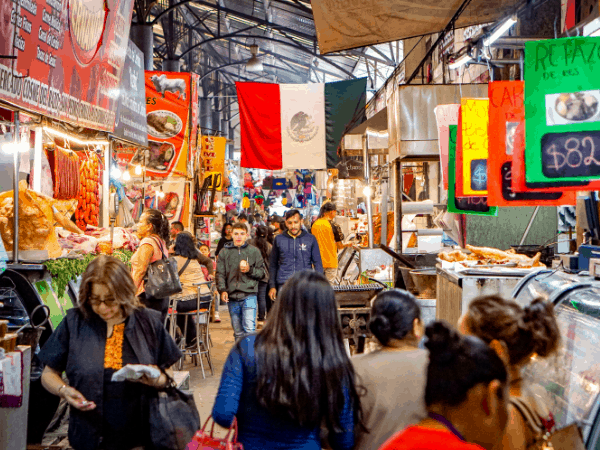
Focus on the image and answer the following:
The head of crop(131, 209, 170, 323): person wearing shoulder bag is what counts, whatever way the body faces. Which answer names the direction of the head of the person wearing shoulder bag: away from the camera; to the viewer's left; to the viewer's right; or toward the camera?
to the viewer's left

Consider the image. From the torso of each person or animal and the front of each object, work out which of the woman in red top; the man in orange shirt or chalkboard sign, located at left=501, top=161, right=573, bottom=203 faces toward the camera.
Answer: the chalkboard sign

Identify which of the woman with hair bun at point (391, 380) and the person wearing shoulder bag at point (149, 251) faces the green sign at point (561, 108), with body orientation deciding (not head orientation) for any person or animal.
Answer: the woman with hair bun

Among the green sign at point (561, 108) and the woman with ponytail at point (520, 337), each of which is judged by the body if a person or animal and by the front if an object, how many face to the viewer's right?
0

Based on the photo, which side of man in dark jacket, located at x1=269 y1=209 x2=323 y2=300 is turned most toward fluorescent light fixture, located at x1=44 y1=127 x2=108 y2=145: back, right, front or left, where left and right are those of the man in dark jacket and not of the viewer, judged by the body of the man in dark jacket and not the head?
right

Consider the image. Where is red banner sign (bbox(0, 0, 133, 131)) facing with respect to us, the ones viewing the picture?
facing the viewer and to the right of the viewer

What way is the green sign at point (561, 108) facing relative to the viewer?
toward the camera

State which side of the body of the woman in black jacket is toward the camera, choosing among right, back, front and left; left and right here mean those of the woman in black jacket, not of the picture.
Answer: front

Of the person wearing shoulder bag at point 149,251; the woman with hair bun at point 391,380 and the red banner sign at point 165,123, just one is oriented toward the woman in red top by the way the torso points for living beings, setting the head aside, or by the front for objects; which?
the red banner sign

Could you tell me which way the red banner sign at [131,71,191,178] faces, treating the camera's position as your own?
facing the viewer

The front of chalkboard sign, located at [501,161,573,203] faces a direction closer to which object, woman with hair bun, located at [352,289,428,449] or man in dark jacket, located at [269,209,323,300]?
the woman with hair bun

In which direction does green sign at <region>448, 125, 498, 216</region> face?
toward the camera

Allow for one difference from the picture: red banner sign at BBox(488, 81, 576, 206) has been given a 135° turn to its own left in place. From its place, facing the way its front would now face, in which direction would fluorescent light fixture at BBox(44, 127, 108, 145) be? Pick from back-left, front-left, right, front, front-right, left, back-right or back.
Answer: back-left
